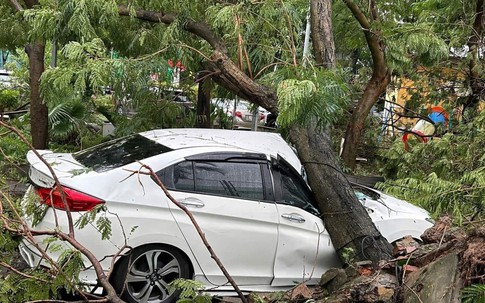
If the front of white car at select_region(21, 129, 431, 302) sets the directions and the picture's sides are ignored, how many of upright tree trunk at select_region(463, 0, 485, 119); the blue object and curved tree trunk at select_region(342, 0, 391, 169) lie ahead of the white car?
3

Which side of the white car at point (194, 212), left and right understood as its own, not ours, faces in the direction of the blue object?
front

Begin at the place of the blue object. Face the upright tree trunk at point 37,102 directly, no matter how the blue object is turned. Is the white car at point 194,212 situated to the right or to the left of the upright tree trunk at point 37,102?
left

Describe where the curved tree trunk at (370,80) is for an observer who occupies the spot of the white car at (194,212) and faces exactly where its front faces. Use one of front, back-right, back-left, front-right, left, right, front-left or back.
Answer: front

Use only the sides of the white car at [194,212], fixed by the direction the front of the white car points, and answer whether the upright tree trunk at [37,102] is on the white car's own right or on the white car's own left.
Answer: on the white car's own left

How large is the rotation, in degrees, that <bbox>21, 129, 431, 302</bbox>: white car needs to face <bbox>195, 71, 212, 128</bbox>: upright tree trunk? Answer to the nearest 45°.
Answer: approximately 45° to its left

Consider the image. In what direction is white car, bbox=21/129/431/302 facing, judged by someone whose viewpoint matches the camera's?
facing away from the viewer and to the right of the viewer

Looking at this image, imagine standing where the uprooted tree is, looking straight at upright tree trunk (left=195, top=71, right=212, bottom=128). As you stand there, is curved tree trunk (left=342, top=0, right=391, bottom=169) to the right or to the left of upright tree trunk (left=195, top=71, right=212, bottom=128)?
right

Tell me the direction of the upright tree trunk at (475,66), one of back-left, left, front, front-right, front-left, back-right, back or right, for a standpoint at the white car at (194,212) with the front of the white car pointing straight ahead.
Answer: front
